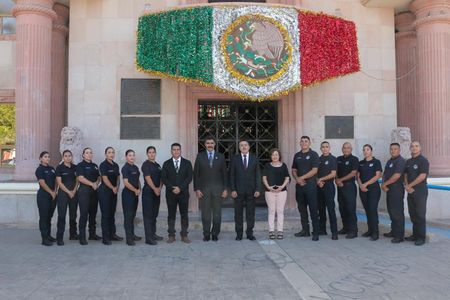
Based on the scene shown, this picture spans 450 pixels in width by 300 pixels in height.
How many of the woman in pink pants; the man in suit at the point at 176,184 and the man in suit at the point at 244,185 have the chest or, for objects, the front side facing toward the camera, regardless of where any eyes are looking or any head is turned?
3

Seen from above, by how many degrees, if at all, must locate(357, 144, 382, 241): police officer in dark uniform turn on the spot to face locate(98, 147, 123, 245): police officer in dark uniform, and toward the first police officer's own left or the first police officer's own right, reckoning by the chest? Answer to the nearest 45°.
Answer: approximately 45° to the first police officer's own right

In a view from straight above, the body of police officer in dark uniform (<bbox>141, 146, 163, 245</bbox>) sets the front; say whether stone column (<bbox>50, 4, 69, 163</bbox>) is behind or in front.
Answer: behind

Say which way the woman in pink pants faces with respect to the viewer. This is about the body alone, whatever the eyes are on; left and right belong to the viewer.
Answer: facing the viewer

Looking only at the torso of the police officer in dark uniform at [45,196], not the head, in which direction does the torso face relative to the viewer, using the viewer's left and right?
facing the viewer and to the right of the viewer

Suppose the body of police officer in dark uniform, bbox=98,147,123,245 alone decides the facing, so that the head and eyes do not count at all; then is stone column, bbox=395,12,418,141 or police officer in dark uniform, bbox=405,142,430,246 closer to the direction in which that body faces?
the police officer in dark uniform

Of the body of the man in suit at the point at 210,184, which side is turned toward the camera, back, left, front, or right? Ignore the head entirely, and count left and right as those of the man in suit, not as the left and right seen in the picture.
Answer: front

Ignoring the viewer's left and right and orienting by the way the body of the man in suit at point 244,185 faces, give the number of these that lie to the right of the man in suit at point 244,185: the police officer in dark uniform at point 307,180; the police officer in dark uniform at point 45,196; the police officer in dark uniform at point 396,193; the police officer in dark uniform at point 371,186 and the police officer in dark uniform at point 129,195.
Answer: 2

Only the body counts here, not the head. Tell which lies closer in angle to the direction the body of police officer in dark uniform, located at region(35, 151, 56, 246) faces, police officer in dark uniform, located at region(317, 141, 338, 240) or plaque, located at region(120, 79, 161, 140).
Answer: the police officer in dark uniform

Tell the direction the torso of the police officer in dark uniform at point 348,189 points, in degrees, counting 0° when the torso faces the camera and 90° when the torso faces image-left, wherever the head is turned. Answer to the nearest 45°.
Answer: approximately 45°

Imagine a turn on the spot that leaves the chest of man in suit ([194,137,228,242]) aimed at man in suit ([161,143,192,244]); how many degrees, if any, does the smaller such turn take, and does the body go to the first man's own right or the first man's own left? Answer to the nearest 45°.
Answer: approximately 90° to the first man's own right

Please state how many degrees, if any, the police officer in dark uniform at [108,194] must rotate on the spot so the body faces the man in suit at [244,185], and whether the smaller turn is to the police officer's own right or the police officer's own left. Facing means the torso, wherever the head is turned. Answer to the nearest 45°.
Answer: approximately 45° to the police officer's own left

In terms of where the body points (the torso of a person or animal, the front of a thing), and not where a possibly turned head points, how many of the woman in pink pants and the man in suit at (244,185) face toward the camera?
2
